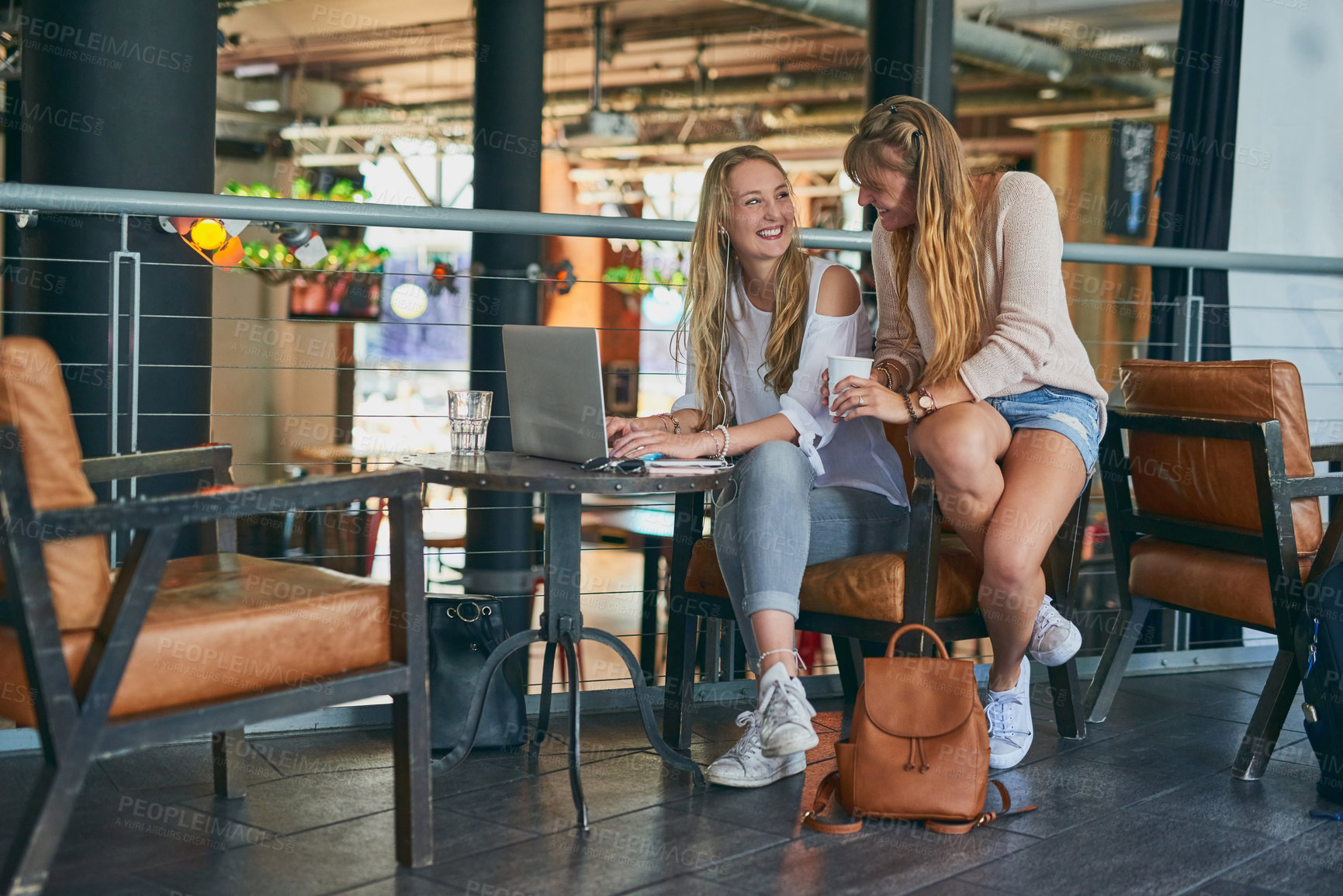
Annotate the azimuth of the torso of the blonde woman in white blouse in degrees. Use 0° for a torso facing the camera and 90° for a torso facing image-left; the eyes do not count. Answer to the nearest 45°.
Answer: approximately 45°

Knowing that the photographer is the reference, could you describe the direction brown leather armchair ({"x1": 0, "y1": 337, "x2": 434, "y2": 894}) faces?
facing away from the viewer and to the right of the viewer

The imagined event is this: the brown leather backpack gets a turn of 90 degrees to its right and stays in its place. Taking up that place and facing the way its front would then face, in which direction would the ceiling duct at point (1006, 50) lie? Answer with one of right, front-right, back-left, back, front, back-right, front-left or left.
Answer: right

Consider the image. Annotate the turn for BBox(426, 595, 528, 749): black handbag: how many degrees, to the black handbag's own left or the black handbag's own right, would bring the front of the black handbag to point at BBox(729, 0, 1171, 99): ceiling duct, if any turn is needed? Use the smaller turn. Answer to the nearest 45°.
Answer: approximately 135° to the black handbag's own left

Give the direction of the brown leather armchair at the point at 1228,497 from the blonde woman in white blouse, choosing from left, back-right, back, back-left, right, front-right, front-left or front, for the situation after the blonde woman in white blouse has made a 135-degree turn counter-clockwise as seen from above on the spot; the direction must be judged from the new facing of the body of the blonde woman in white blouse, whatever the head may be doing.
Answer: front

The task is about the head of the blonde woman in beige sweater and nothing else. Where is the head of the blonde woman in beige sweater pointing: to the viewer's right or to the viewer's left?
to the viewer's left

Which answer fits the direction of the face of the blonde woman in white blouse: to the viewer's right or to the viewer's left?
to the viewer's right
